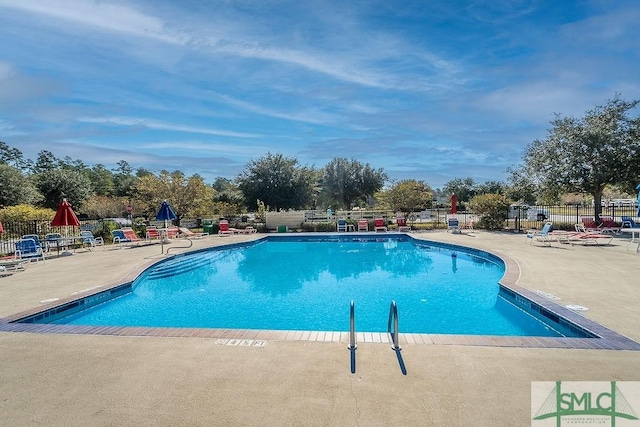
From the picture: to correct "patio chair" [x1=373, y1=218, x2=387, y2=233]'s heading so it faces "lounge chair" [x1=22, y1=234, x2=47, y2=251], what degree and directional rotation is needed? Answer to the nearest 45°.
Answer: approximately 45° to its right

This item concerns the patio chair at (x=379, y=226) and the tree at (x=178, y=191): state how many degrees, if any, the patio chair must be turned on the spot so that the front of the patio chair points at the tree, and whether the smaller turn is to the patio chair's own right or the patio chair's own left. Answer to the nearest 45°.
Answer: approximately 90° to the patio chair's own right

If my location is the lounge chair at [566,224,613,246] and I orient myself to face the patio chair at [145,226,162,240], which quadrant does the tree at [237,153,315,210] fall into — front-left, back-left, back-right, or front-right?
front-right

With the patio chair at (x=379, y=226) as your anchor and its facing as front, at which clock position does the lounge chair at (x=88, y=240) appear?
The lounge chair is roughly at 2 o'clock from the patio chair.

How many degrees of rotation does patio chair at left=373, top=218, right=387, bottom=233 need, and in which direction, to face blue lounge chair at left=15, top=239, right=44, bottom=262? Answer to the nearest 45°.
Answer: approximately 45° to its right

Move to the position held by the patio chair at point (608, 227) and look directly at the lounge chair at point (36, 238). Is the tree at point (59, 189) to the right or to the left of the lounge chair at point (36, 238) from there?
right

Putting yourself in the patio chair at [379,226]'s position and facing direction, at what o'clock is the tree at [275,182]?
The tree is roughly at 4 o'clock from the patio chair.

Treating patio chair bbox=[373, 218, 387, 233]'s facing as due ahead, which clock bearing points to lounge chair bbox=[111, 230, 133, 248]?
The lounge chair is roughly at 2 o'clock from the patio chair.

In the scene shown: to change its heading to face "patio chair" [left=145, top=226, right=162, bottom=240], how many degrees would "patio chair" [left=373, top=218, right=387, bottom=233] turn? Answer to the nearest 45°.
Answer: approximately 45° to its right

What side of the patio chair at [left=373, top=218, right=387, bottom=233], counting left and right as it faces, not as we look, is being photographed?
front

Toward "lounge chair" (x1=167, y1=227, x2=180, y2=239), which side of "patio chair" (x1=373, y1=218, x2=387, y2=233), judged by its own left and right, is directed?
right

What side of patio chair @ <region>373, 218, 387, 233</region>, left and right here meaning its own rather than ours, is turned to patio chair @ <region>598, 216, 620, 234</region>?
left

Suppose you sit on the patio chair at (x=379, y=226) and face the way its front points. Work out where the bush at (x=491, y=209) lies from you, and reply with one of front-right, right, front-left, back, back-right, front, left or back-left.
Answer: left

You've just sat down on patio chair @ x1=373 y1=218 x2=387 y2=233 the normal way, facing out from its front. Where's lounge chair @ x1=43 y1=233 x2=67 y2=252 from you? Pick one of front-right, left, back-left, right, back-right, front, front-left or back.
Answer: front-right

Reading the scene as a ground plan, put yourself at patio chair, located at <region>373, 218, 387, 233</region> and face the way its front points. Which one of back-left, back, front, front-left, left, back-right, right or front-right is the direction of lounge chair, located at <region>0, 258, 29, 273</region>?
front-right

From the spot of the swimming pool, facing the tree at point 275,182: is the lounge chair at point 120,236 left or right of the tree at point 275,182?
left

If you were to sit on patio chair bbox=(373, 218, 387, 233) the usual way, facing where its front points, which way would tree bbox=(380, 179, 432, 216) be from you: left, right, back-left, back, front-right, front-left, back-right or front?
back-left
